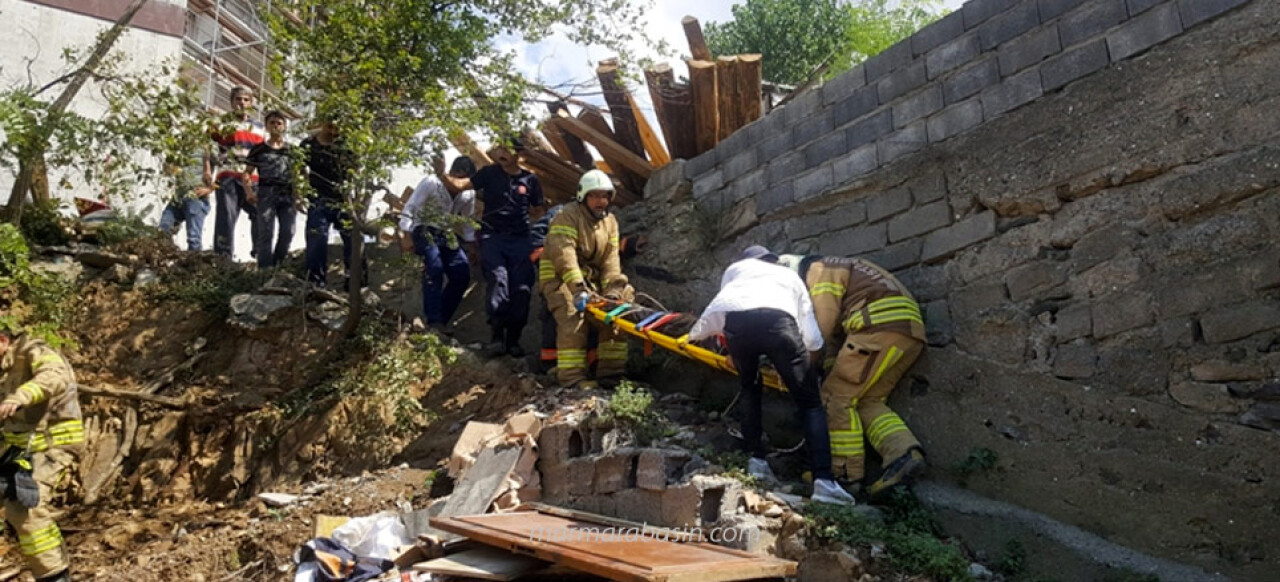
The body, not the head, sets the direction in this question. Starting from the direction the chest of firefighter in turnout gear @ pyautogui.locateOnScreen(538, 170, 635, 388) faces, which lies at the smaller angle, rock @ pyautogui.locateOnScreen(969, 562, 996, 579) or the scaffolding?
the rock

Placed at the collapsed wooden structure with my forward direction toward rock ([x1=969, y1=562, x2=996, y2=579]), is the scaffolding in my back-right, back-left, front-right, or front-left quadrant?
back-right

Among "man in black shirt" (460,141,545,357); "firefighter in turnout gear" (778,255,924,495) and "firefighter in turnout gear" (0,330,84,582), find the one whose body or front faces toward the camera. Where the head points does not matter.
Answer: the man in black shirt
